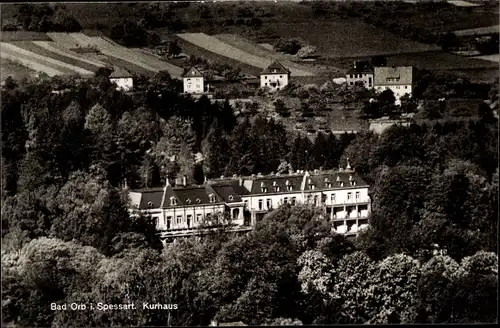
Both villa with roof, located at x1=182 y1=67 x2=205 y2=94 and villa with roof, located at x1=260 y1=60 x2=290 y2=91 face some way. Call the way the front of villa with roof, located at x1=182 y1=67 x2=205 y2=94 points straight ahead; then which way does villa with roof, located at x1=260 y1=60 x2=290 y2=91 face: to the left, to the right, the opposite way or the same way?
the same way

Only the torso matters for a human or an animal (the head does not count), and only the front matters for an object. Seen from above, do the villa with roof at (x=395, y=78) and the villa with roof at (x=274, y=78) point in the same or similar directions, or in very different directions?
same or similar directions

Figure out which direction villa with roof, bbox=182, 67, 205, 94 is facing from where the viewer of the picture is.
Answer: facing the viewer

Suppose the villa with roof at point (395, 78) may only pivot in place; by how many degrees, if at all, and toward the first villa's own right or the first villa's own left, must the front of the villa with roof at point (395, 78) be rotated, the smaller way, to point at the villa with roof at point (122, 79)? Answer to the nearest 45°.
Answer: approximately 90° to the first villa's own right

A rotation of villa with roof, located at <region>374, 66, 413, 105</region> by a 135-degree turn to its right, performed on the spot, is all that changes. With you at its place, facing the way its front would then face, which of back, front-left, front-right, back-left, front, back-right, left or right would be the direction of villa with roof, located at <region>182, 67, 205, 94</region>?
front-left

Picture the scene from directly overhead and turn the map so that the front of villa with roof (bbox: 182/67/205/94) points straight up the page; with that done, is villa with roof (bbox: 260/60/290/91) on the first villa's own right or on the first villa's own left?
on the first villa's own left

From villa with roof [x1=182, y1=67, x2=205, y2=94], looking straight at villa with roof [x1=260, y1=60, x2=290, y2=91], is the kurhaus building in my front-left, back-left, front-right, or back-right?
front-right

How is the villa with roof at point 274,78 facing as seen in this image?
toward the camera

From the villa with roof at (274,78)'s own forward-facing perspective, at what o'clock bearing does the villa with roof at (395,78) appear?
the villa with roof at (395,78) is roughly at 9 o'clock from the villa with roof at (274,78).

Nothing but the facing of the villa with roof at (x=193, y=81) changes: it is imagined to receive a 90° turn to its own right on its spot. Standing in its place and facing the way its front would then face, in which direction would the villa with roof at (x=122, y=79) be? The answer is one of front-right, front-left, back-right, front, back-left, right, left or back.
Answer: front

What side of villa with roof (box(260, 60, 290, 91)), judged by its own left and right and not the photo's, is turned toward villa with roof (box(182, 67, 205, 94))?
right
